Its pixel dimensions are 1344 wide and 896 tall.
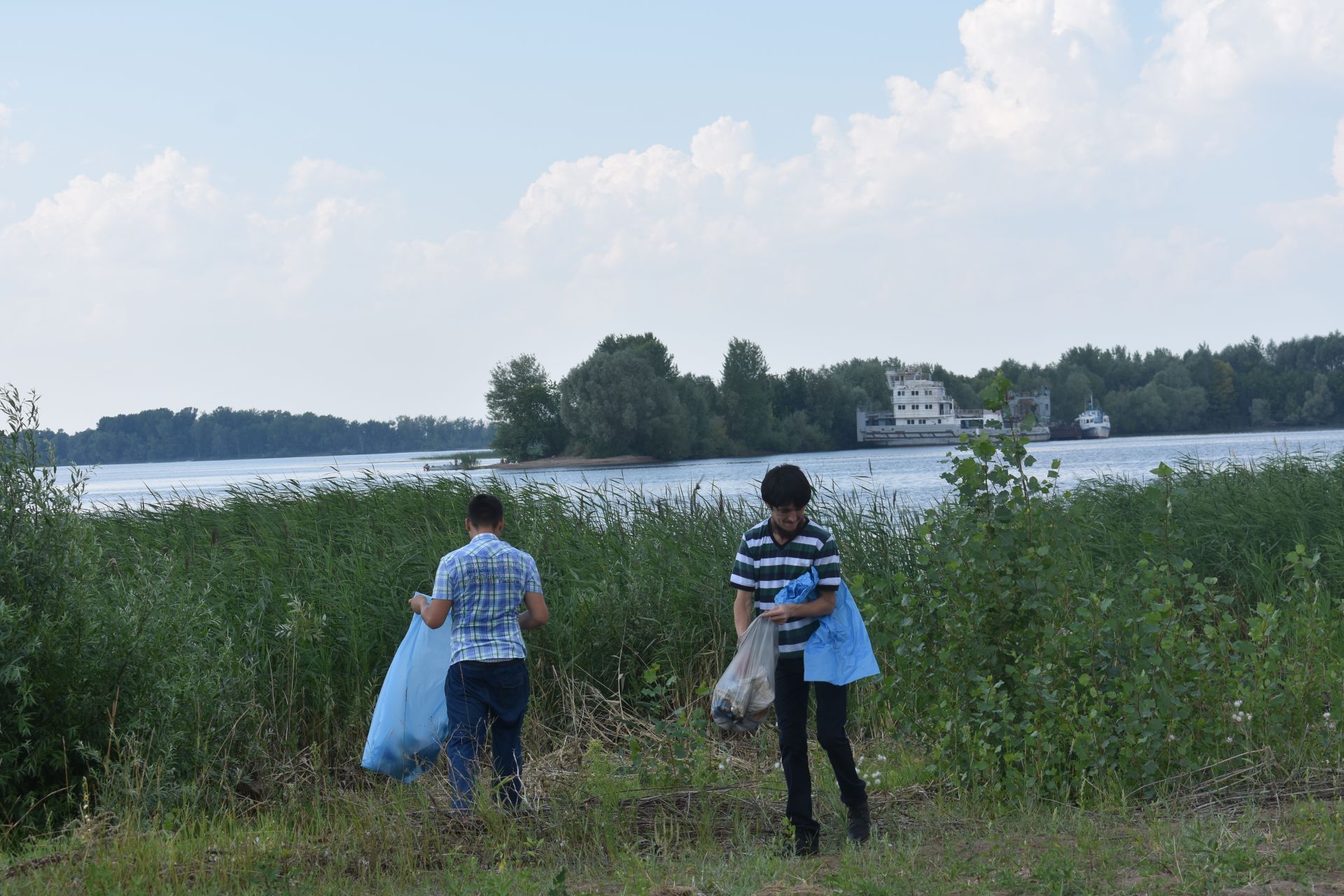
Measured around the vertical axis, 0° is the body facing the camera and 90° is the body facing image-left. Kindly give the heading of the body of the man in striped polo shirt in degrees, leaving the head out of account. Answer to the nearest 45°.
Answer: approximately 0°

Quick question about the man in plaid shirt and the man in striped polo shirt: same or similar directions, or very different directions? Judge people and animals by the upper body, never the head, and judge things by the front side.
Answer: very different directions

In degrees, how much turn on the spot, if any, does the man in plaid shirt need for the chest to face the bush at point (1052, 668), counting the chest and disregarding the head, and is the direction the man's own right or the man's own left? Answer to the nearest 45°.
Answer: approximately 90° to the man's own right

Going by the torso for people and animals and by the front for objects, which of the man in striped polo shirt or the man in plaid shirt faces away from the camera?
the man in plaid shirt

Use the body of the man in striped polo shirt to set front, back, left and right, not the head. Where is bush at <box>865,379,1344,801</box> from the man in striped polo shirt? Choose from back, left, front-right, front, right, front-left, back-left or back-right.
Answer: back-left

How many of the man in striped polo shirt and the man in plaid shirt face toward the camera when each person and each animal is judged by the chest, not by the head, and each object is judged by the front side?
1

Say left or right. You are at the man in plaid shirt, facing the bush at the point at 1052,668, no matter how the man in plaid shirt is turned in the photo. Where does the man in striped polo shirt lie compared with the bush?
right

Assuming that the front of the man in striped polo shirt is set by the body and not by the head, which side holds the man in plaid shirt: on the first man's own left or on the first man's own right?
on the first man's own right

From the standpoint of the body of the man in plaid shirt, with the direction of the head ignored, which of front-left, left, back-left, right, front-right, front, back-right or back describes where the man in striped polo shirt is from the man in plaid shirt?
back-right

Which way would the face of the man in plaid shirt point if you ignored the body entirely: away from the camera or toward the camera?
away from the camera

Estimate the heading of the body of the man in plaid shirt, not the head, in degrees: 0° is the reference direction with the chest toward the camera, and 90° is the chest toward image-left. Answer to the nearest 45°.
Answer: approximately 180°
